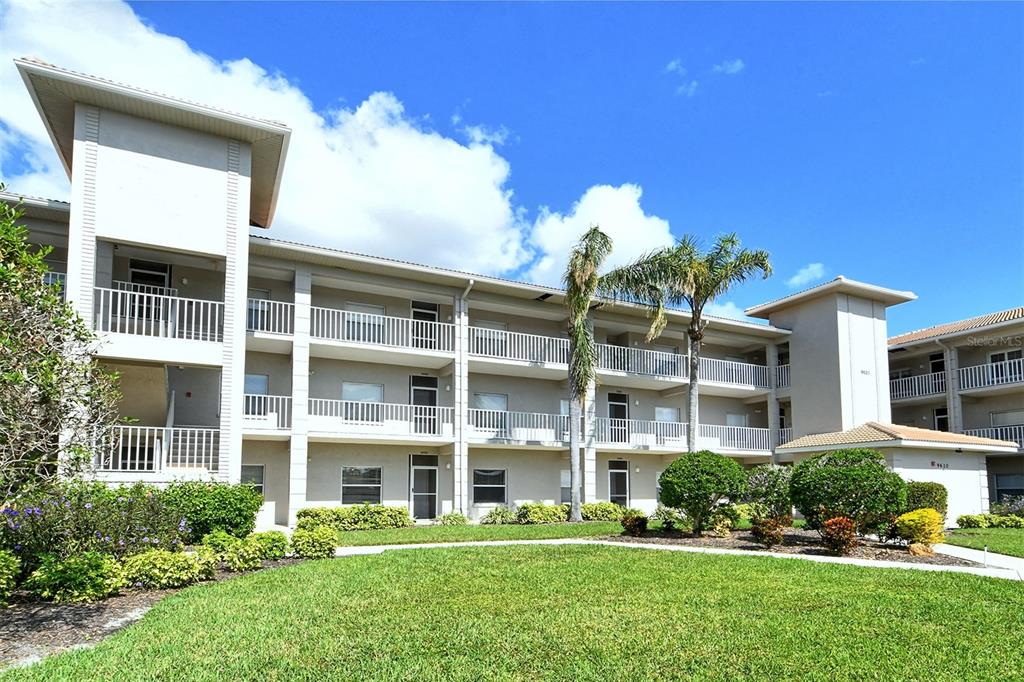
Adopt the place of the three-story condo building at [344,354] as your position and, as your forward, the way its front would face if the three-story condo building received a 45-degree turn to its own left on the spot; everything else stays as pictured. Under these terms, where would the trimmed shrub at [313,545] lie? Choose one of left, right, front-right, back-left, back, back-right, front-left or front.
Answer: right

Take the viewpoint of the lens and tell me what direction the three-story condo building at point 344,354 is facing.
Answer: facing the viewer and to the right of the viewer

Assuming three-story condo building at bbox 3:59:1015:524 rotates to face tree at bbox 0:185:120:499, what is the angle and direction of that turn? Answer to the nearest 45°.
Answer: approximately 45° to its right

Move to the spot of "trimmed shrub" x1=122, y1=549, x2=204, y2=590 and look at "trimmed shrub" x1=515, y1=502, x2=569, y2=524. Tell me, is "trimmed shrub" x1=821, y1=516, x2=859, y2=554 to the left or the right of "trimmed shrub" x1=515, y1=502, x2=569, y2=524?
right

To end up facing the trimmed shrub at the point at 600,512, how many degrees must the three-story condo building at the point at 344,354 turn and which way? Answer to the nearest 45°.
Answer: approximately 45° to its left

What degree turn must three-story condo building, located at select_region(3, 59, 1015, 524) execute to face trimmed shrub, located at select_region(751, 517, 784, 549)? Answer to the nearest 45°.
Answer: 0° — it already faces it

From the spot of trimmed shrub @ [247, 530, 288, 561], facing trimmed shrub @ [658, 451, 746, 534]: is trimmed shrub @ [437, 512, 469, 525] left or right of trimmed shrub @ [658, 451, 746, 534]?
left

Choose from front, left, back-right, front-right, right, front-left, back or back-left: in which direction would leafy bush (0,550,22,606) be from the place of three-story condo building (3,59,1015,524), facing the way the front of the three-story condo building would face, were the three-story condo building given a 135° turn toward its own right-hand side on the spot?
left

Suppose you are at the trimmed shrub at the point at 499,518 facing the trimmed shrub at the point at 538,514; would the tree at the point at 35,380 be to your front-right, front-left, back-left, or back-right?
back-right
